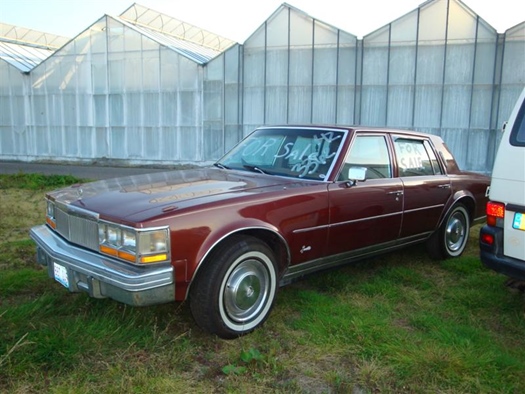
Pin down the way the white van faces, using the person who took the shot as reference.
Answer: facing away from the viewer and to the right of the viewer

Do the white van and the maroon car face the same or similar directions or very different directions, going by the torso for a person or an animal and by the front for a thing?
very different directions

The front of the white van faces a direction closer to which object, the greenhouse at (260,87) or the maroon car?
the greenhouse
